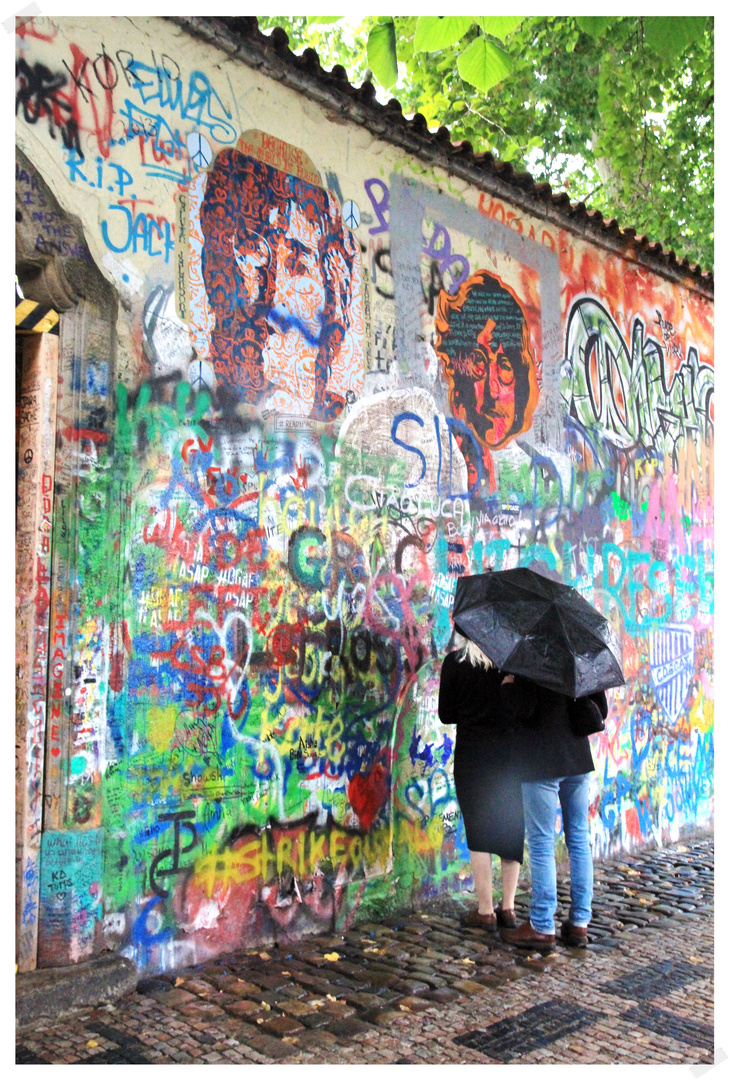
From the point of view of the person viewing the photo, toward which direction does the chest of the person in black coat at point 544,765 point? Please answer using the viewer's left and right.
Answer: facing away from the viewer and to the left of the viewer

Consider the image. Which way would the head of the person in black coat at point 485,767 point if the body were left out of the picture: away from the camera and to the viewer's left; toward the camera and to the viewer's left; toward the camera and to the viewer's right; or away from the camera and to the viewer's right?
away from the camera and to the viewer's left
